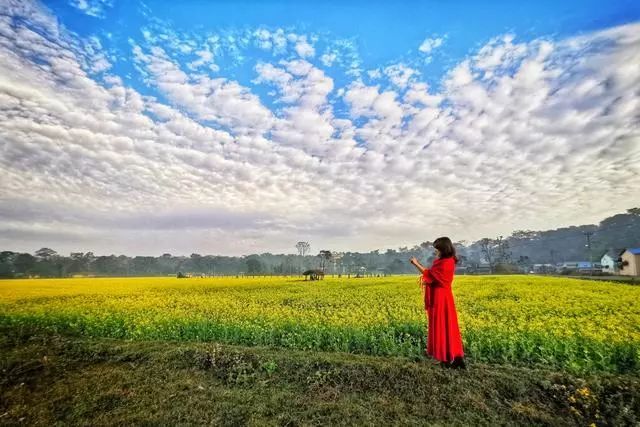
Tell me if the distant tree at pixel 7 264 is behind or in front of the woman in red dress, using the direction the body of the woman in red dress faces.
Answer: in front

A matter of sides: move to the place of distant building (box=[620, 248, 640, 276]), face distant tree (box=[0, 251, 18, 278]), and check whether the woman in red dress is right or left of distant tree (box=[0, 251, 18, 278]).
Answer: left

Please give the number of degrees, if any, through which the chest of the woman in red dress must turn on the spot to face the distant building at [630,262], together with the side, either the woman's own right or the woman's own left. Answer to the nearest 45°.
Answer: approximately 135° to the woman's own right

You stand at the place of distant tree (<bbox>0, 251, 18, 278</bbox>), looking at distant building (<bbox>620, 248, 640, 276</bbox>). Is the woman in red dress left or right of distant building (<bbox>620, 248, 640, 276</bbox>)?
right

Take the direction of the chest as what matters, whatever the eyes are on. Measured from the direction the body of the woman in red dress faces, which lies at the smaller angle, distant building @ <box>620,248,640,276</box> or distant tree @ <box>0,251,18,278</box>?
the distant tree

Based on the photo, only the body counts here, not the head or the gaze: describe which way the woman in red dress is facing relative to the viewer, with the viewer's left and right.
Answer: facing to the left of the viewer
